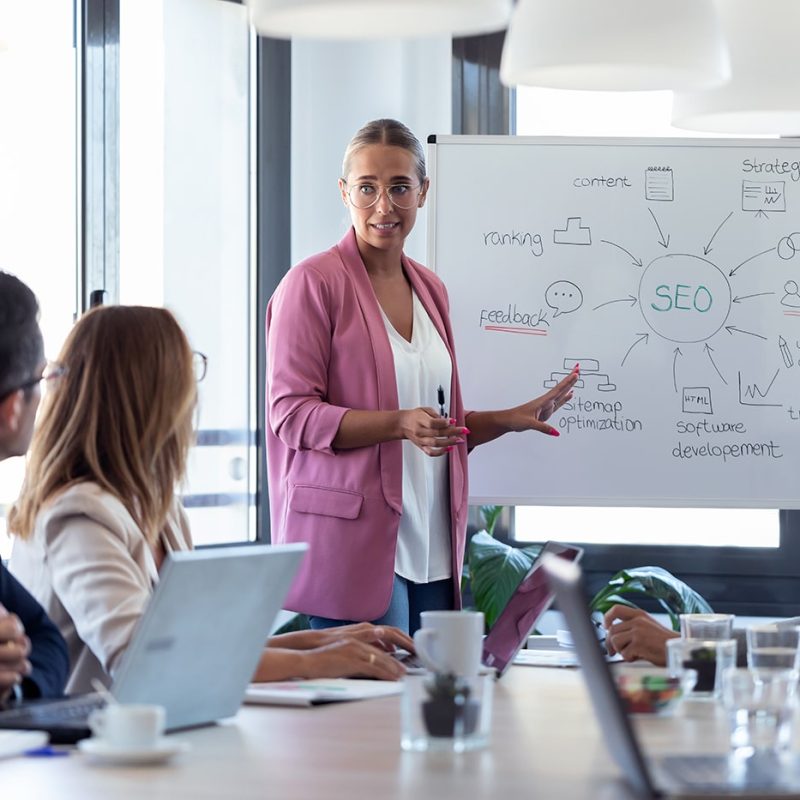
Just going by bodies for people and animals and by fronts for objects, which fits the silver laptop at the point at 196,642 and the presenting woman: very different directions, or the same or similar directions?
very different directions

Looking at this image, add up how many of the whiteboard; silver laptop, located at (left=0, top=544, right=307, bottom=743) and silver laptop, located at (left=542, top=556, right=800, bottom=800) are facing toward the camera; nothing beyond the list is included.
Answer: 1

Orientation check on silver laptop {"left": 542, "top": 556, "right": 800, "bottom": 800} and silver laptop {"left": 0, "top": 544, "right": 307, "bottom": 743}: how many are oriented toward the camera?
0

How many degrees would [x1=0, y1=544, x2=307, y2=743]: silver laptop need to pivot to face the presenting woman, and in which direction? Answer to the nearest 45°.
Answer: approximately 45° to its right

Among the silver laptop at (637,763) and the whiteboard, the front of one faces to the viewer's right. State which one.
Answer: the silver laptop

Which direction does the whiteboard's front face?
toward the camera

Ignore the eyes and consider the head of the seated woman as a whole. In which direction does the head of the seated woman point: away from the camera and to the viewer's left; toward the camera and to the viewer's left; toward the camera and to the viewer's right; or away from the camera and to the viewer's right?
away from the camera and to the viewer's right

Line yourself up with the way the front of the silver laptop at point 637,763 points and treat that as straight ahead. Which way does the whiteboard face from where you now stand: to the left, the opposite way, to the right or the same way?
to the right

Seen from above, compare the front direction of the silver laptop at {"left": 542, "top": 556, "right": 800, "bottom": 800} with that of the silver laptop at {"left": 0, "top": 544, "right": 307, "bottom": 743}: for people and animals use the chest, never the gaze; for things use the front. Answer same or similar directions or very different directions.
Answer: very different directions

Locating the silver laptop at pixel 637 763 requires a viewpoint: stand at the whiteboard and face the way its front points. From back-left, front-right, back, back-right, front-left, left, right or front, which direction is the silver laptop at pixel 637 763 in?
front

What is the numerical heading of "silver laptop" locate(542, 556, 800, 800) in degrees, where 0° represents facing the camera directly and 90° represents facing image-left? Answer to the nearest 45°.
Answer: approximately 270°

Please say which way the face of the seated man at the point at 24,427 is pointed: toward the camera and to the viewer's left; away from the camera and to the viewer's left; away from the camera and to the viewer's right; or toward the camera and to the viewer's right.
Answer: away from the camera and to the viewer's right

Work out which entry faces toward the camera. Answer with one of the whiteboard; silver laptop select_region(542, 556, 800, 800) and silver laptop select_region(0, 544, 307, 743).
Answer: the whiteboard
